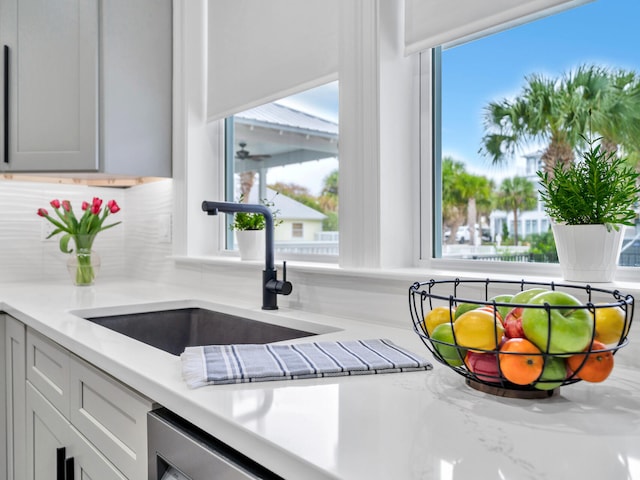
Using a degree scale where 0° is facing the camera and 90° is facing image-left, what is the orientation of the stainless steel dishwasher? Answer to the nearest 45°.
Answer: approximately 45°

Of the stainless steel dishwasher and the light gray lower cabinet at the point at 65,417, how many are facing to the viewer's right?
0

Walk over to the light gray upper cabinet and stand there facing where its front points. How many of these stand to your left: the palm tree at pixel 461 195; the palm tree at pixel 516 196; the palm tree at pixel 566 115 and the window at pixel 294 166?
4

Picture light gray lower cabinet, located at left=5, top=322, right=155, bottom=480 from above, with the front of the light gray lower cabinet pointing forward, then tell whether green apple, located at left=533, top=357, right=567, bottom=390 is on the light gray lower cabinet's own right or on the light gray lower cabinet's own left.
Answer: on the light gray lower cabinet's own left

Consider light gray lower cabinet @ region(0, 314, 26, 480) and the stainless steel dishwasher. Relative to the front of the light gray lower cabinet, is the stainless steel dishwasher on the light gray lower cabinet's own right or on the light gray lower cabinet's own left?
on the light gray lower cabinet's own left
